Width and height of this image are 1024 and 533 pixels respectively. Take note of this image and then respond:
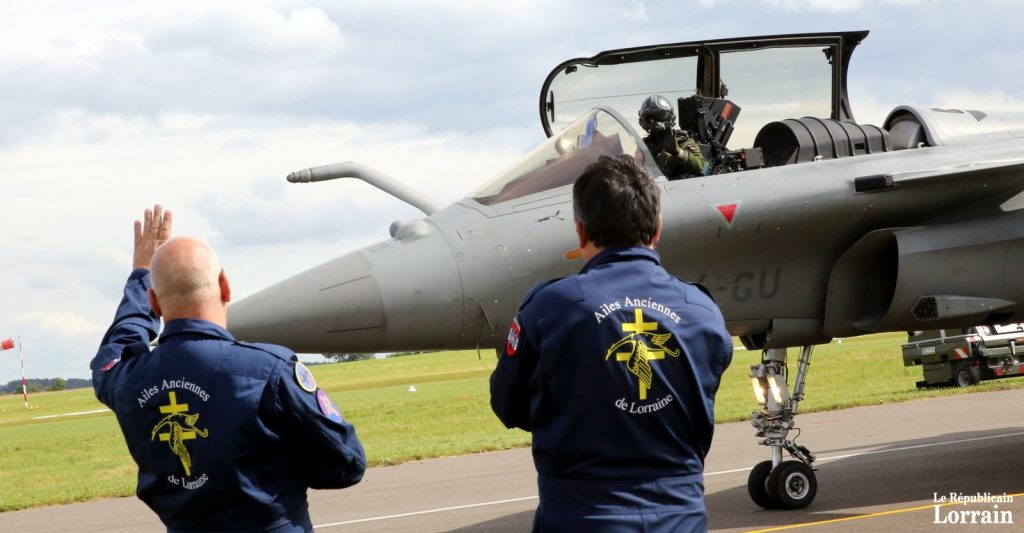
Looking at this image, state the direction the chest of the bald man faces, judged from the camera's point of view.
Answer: away from the camera

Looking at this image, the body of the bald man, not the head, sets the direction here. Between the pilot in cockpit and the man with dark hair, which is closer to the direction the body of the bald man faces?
the pilot in cockpit

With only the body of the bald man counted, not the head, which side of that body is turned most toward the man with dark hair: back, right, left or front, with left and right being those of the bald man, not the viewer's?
right

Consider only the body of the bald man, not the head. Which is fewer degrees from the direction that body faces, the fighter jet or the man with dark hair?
the fighter jet

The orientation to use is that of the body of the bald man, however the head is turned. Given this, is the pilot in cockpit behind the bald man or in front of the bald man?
in front

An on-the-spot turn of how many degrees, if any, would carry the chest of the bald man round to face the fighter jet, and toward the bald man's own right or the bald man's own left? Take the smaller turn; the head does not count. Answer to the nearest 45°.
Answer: approximately 45° to the bald man's own right
